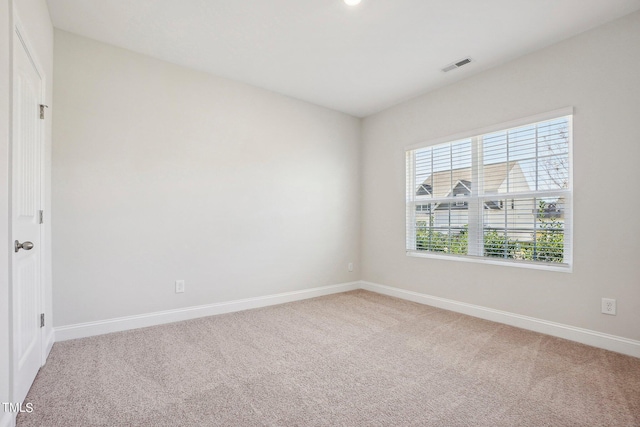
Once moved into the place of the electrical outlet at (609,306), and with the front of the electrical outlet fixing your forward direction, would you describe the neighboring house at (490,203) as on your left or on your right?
on your right

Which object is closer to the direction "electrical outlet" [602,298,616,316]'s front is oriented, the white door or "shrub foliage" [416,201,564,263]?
the white door

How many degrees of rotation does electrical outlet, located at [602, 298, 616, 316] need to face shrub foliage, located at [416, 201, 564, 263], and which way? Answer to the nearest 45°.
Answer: approximately 90° to its right
